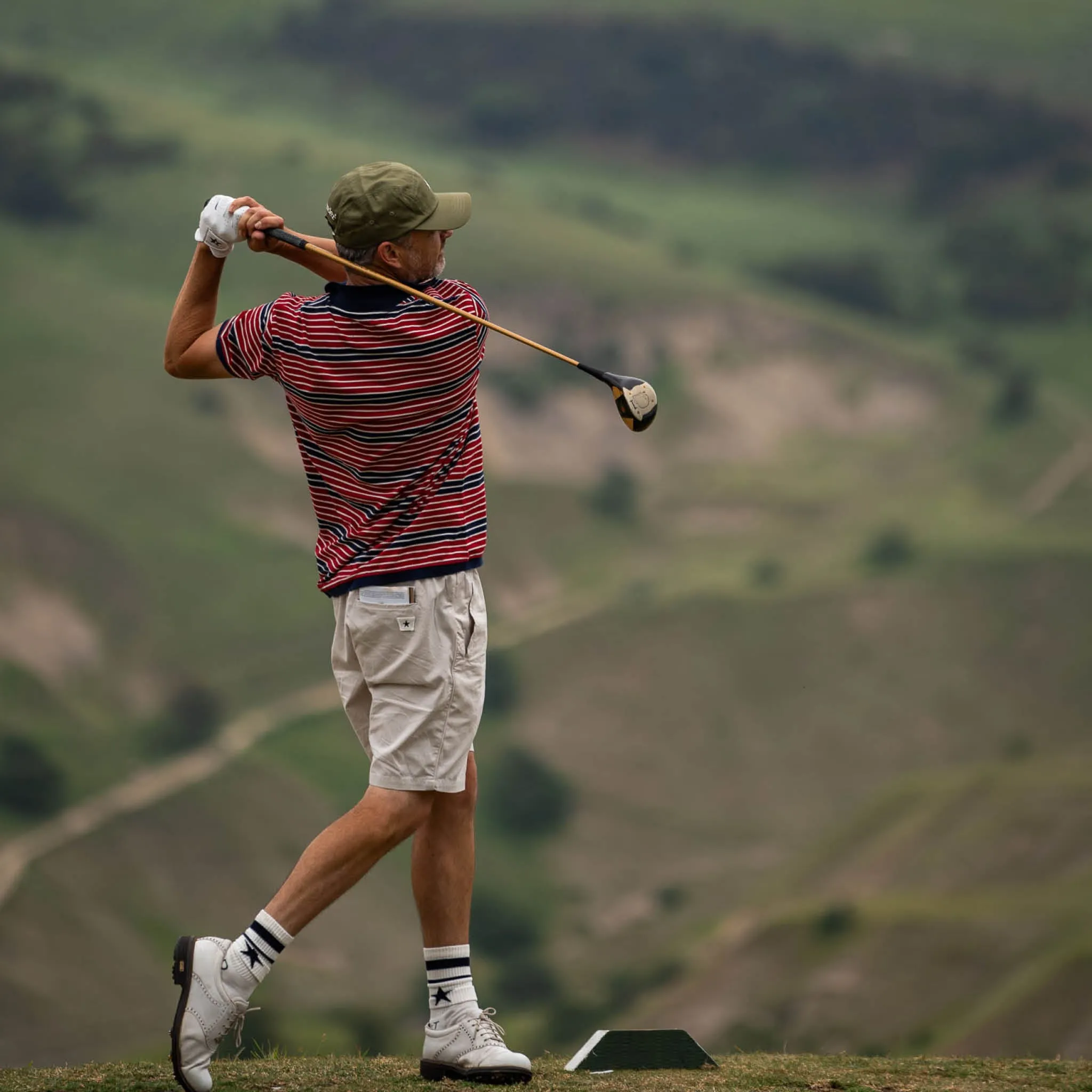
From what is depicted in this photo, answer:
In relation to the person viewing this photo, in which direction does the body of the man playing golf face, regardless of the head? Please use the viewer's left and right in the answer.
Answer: facing away from the viewer and to the right of the viewer
